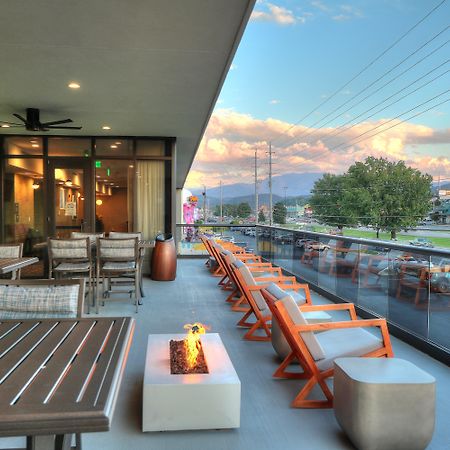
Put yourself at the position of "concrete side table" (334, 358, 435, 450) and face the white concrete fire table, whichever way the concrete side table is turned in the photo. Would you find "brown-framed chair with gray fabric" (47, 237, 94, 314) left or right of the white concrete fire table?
right

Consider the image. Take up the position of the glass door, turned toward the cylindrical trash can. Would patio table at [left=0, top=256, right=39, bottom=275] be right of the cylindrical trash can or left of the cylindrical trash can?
right

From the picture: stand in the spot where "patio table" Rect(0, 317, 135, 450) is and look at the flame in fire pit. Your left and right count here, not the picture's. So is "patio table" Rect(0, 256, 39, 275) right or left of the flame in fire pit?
left

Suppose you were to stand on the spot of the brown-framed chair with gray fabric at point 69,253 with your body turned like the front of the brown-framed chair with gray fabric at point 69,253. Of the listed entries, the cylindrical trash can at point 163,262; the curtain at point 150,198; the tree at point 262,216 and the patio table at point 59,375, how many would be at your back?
1

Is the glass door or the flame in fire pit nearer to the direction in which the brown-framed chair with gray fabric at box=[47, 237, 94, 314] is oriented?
the glass door

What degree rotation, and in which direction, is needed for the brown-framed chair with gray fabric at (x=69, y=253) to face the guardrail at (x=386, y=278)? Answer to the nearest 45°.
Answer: approximately 135° to its right

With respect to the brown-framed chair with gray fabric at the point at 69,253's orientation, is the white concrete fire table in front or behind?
behind

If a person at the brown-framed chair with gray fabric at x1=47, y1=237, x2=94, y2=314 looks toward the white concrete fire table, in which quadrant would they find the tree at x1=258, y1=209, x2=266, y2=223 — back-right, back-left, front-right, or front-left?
back-left

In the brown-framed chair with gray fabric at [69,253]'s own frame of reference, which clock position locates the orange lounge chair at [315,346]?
The orange lounge chair is roughly at 5 o'clock from the brown-framed chair with gray fabric.

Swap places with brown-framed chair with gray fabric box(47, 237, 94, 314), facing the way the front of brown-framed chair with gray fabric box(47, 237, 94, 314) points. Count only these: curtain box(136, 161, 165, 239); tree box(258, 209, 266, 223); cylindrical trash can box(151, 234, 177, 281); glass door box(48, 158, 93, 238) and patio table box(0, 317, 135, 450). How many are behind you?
1

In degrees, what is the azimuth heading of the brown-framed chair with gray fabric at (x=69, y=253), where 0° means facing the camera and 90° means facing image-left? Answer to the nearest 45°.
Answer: approximately 180°

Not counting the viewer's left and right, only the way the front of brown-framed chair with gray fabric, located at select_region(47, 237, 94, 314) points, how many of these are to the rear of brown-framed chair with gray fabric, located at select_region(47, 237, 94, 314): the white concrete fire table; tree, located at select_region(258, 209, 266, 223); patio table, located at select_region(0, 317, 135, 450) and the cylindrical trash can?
2

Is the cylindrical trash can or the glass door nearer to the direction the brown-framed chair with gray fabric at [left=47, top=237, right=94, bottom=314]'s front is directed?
the glass door

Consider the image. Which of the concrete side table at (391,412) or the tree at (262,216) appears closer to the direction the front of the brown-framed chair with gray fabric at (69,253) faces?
the tree
